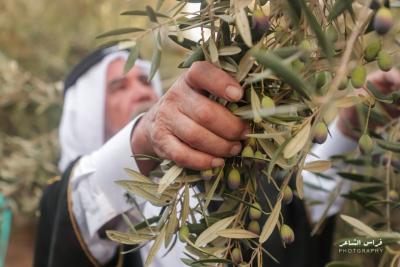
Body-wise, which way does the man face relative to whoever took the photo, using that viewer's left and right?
facing the viewer and to the right of the viewer

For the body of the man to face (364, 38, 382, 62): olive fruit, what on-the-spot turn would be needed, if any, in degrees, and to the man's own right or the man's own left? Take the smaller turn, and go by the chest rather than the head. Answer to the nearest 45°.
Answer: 0° — they already face it

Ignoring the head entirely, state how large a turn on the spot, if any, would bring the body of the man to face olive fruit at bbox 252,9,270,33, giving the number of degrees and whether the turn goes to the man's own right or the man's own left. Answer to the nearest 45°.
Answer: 0° — they already face it

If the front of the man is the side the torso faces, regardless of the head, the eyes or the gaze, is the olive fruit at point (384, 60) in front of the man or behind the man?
in front

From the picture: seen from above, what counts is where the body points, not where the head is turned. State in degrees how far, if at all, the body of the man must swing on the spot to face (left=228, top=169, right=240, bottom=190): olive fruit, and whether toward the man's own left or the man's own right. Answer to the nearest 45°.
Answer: approximately 45° to the man's own right

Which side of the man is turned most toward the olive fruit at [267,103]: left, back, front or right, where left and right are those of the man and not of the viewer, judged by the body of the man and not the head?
front

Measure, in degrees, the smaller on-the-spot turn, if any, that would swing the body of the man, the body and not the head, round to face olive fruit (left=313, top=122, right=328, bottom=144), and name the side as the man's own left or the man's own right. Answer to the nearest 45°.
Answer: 0° — they already face it
